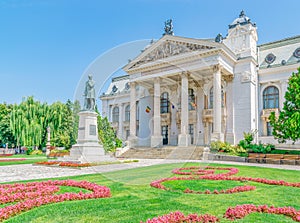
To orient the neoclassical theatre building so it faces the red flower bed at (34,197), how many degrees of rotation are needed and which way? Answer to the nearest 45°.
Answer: approximately 45° to its left

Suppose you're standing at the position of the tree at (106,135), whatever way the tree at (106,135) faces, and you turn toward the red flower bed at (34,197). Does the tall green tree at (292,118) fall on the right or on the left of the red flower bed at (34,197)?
left

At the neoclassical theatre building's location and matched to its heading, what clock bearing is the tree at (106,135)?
The tree is roughly at 1 o'clock from the neoclassical theatre building.

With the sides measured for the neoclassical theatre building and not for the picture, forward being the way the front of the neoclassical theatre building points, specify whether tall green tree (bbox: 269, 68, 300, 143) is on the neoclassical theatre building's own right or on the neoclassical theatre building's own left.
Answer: on the neoclassical theatre building's own left

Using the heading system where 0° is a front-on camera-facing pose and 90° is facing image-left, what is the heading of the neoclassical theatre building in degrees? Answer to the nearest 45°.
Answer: approximately 45°

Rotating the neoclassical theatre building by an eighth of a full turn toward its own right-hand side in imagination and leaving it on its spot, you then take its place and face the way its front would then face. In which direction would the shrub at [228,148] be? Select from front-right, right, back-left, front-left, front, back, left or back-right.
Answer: left

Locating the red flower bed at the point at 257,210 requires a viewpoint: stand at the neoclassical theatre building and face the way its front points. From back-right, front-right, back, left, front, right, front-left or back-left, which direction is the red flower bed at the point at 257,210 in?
front-left

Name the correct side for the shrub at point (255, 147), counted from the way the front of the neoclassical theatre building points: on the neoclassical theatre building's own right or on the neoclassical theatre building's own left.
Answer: on the neoclassical theatre building's own left
